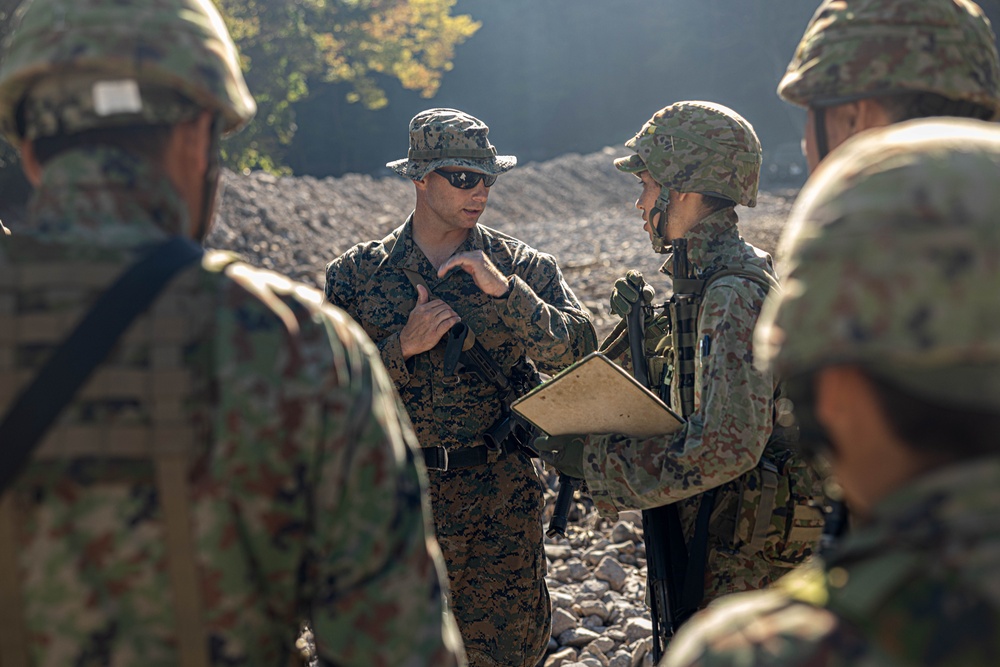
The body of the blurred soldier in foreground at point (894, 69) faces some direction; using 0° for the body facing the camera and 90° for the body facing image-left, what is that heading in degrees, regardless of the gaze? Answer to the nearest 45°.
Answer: approximately 135°

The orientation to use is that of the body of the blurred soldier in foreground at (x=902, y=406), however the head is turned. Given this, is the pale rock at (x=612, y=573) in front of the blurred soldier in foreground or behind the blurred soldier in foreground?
in front

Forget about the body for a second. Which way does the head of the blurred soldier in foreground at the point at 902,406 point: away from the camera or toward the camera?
away from the camera

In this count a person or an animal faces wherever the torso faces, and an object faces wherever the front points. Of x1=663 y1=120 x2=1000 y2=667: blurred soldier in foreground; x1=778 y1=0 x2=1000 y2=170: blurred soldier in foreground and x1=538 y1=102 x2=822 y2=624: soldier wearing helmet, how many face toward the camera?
0

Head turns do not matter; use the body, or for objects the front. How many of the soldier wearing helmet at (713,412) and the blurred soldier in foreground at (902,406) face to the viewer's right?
0

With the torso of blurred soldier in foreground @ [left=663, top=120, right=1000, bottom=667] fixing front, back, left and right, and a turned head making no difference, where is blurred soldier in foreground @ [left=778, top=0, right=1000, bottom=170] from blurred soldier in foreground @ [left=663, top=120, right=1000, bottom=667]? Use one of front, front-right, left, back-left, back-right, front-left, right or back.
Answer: front-right

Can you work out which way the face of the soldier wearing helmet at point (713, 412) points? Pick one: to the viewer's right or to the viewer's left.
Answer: to the viewer's left

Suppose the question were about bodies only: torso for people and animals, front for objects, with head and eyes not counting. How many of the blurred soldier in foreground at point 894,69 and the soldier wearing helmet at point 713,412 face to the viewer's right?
0

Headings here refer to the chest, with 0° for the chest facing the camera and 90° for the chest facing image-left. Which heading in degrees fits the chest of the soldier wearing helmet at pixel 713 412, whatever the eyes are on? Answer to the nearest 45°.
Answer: approximately 90°

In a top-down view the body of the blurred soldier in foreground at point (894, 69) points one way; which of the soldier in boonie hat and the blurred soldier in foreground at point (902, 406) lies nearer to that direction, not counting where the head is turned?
the soldier in boonie hat

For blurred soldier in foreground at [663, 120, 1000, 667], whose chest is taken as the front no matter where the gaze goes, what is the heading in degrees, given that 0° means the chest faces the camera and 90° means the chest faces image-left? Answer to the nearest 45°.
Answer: approximately 135°

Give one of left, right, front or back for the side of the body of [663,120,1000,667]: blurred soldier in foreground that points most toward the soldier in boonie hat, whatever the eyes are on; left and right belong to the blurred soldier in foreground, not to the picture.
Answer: front
